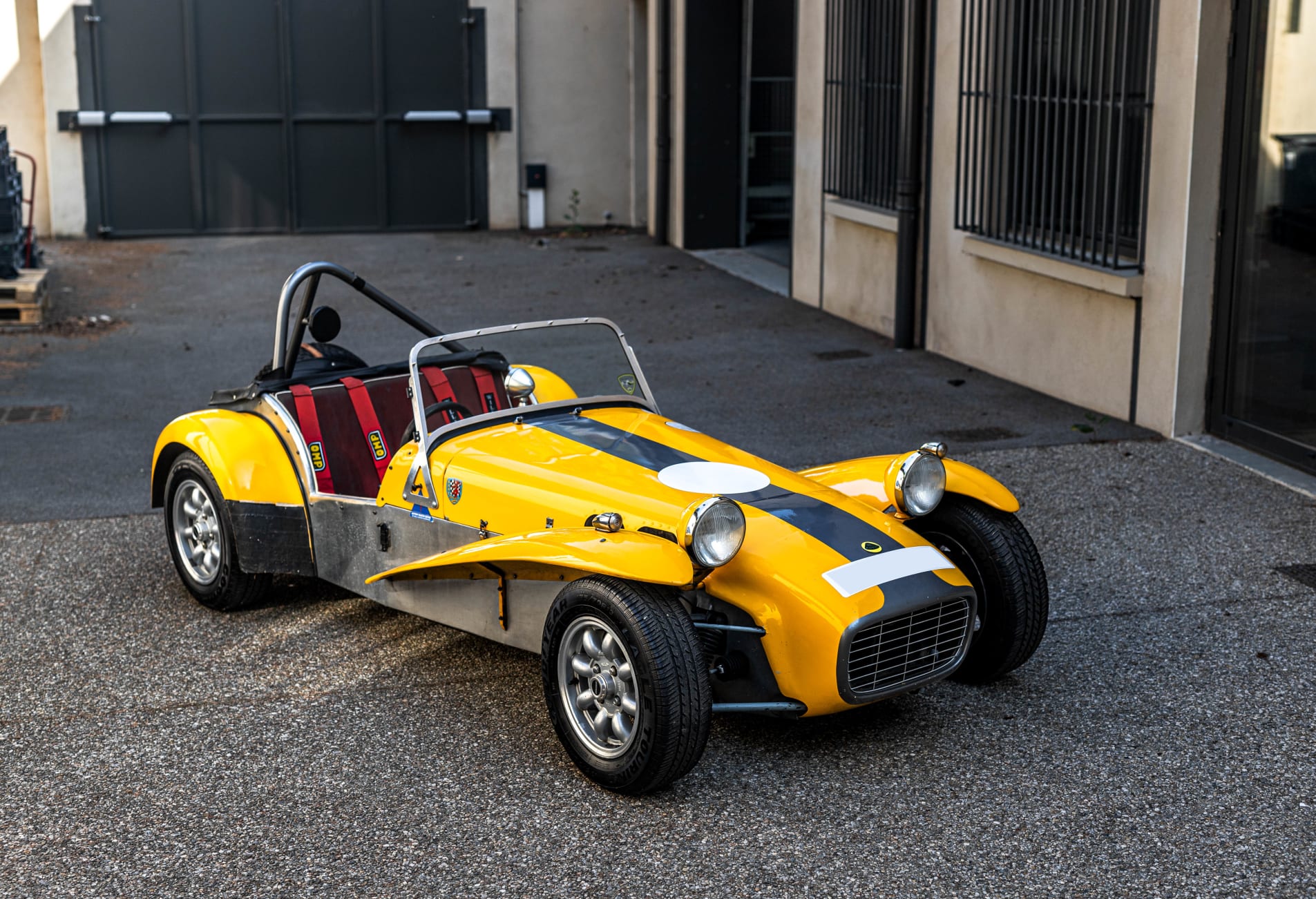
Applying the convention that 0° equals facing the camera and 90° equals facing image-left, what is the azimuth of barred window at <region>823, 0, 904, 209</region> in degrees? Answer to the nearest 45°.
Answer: approximately 45°

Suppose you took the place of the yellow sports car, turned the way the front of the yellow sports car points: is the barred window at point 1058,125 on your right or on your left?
on your left

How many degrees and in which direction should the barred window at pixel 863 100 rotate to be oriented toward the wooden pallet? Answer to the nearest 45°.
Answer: approximately 45° to its right

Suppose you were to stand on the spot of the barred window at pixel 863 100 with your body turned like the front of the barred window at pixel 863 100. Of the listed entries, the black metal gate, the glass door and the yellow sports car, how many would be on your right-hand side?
1

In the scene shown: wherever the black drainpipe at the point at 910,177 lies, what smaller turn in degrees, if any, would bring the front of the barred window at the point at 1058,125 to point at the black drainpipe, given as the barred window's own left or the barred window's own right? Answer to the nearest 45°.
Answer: approximately 90° to the barred window's own right

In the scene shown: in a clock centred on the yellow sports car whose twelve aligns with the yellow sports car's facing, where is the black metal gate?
The black metal gate is roughly at 7 o'clock from the yellow sports car.

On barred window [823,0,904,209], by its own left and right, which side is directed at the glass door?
left

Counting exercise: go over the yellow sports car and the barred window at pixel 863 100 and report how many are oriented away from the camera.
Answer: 0

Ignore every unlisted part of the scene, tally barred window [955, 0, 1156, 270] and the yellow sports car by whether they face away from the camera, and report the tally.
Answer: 0

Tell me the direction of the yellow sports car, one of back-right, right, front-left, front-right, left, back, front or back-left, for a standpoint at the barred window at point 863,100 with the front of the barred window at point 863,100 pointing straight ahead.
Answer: front-left

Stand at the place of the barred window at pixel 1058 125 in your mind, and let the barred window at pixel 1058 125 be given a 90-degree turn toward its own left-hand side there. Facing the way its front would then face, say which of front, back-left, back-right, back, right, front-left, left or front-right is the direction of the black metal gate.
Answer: back

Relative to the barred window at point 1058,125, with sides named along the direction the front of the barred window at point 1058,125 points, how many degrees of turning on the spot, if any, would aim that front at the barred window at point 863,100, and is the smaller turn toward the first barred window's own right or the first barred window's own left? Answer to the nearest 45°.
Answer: approximately 90° to the first barred window's own right

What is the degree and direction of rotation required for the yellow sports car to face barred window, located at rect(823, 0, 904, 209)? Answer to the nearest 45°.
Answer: approximately 135° to its left

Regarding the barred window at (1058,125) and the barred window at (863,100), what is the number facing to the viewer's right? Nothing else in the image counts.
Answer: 0

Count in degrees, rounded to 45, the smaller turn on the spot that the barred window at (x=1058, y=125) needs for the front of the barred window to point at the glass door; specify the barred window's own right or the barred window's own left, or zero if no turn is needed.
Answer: approximately 90° to the barred window's own left
